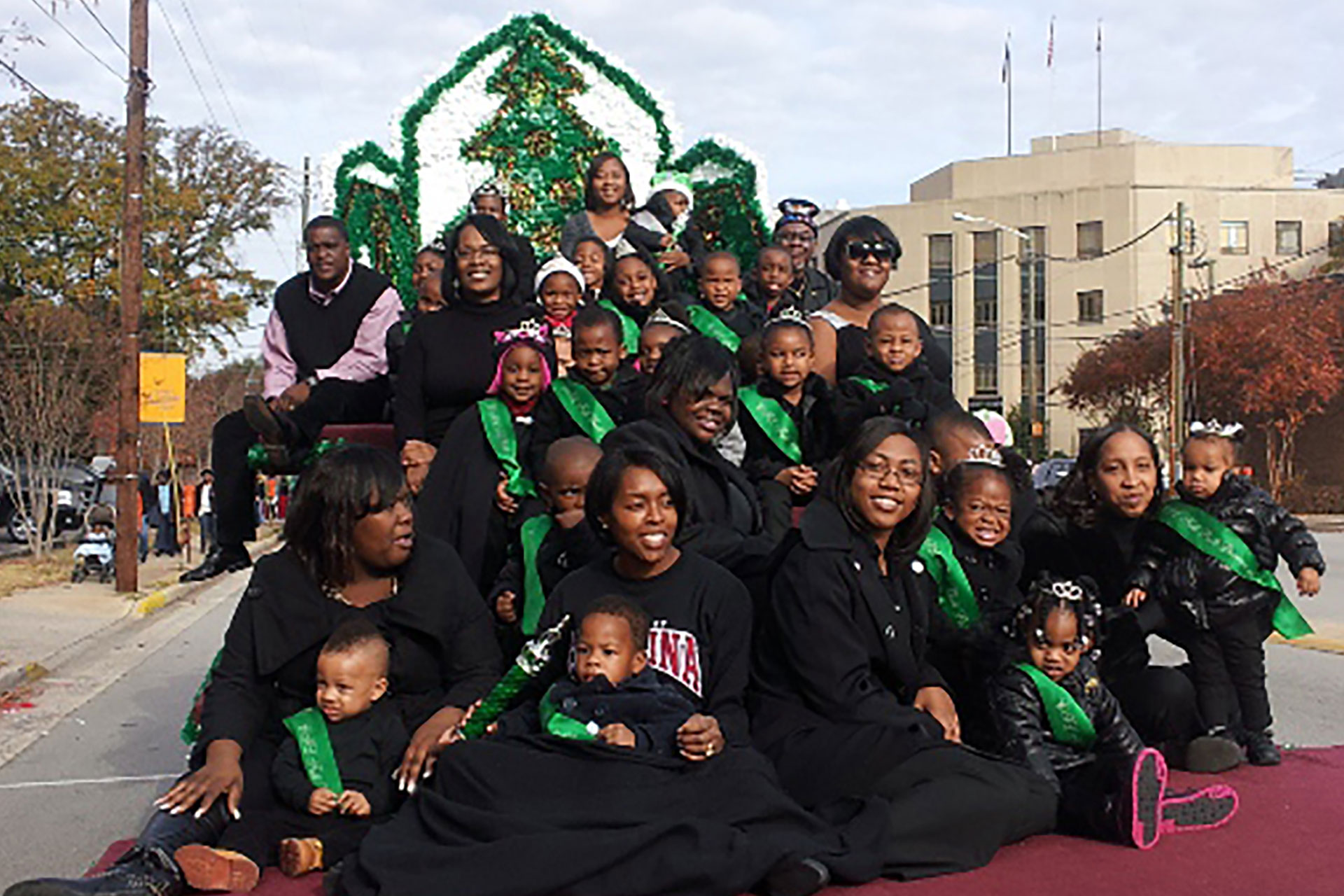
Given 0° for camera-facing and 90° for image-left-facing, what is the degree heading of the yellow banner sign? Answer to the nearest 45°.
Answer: approximately 0°

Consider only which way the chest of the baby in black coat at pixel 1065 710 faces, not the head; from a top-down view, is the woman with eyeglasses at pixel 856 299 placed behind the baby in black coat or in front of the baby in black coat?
behind

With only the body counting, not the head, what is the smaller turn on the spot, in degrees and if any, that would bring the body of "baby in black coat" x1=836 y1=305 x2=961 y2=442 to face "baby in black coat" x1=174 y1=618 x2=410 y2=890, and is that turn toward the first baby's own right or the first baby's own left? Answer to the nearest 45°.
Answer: approximately 45° to the first baby's own right

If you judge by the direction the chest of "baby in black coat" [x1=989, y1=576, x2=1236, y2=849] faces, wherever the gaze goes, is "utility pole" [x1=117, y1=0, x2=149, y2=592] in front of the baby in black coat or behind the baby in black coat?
behind

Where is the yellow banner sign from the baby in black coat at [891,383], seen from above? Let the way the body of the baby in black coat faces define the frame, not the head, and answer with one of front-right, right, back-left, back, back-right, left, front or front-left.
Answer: back-right

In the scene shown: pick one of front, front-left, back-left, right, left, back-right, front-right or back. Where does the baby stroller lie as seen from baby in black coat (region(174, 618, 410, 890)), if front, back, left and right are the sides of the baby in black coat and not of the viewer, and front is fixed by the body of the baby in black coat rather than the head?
back-right

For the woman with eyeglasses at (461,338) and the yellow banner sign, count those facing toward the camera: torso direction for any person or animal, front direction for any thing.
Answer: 2
